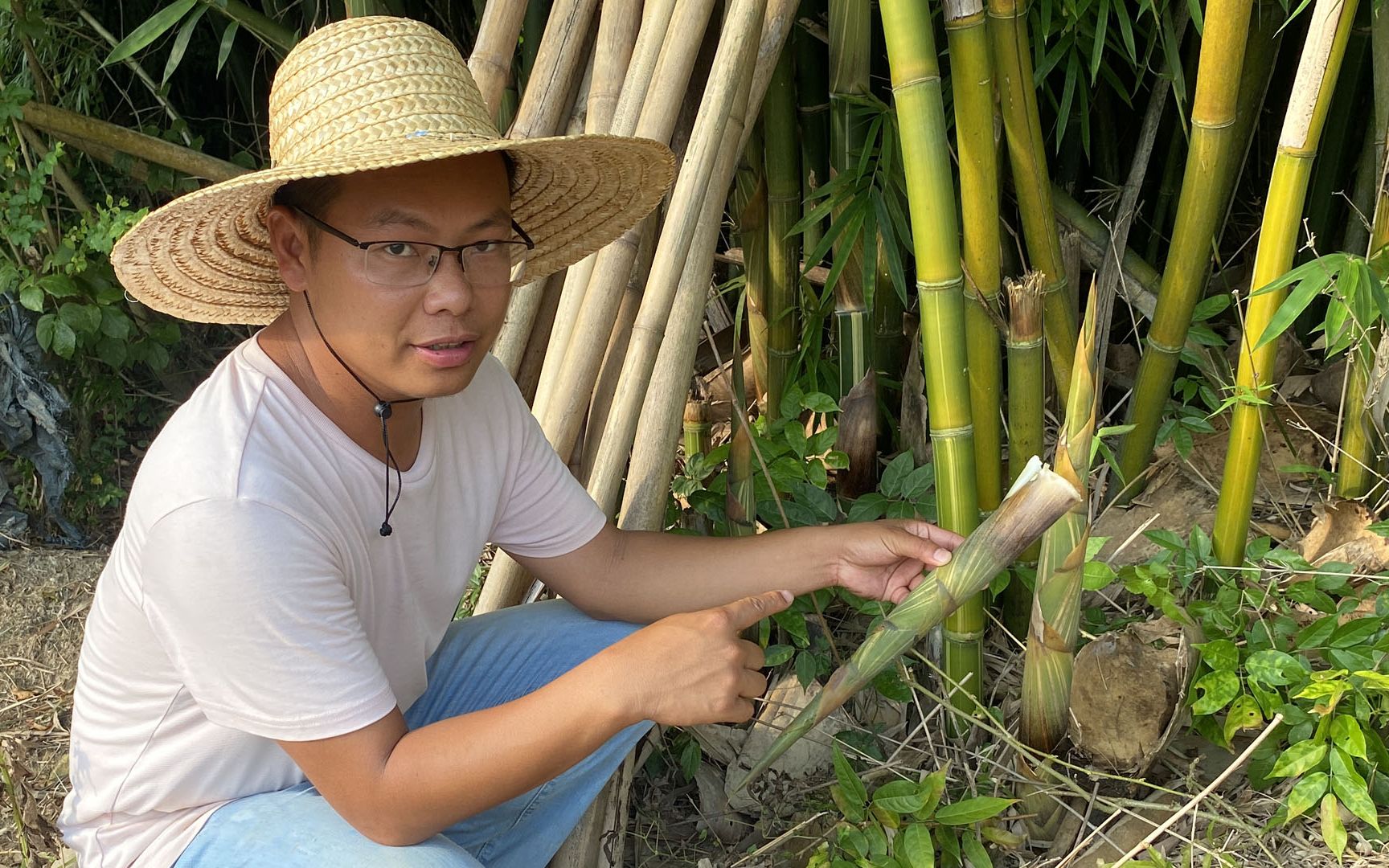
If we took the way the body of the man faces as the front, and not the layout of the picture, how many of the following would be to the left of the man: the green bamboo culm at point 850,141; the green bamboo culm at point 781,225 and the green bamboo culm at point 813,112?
3

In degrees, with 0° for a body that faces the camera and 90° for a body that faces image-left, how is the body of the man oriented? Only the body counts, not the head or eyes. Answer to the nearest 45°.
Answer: approximately 315°

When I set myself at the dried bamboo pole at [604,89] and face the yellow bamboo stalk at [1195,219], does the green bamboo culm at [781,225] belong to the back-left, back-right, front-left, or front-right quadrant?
front-left

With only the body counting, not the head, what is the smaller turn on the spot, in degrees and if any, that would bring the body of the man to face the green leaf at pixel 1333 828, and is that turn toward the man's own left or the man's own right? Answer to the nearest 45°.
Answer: approximately 45° to the man's own left

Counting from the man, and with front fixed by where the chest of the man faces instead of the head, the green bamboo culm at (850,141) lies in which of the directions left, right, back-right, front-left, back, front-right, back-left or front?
left

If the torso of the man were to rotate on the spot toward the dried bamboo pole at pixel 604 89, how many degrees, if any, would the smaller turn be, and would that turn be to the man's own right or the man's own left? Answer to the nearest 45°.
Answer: approximately 90° to the man's own left

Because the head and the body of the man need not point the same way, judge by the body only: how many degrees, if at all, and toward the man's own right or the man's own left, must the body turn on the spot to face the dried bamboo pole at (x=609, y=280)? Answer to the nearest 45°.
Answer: approximately 90° to the man's own left

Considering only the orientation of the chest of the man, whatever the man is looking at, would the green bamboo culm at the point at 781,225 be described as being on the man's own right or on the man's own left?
on the man's own left

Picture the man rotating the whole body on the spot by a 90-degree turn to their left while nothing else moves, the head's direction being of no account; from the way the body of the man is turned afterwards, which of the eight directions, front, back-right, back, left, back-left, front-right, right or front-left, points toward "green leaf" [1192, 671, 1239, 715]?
front-right

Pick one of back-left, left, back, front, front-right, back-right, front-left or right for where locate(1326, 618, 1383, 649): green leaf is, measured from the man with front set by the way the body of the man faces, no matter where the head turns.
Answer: front-left

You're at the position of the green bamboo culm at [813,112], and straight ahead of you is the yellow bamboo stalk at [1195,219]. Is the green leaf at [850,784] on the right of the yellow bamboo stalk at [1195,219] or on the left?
right

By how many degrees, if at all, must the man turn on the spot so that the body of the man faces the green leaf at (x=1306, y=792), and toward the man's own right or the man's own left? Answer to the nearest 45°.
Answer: approximately 45° to the man's own left
